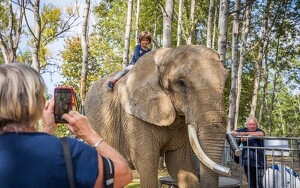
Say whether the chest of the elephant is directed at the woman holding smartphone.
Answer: no

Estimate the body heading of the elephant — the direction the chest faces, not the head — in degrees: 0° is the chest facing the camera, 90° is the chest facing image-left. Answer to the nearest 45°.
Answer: approximately 315°
